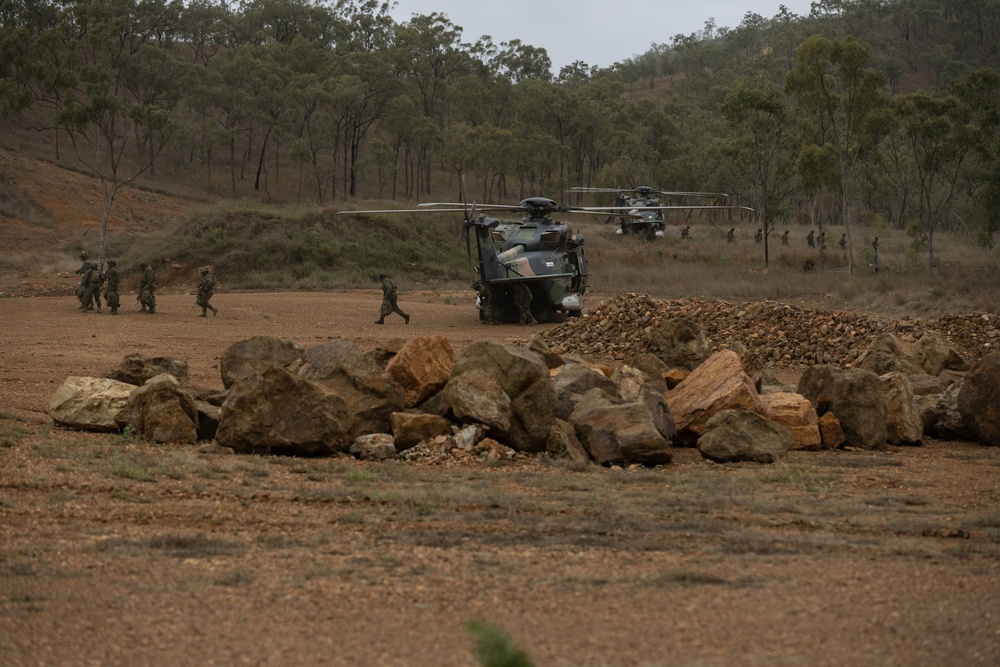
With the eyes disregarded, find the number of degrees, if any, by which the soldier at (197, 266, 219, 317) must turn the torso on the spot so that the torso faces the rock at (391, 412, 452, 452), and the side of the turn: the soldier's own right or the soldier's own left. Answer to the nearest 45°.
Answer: approximately 90° to the soldier's own left

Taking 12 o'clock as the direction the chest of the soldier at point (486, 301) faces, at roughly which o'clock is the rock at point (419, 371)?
The rock is roughly at 9 o'clock from the soldier.

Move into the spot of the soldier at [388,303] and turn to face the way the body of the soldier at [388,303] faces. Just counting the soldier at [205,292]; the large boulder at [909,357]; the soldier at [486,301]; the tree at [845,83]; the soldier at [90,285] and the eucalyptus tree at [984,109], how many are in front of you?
2

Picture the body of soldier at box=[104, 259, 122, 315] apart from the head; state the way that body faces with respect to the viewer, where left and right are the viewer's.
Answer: facing to the left of the viewer

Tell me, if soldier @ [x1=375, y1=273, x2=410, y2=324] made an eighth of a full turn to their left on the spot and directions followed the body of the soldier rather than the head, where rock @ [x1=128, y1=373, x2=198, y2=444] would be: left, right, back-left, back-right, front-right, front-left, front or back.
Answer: front-left

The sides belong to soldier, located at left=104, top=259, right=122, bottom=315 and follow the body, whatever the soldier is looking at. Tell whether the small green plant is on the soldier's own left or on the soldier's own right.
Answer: on the soldier's own left

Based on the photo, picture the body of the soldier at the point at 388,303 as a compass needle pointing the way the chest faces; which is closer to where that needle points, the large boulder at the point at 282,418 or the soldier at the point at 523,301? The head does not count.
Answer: the large boulder

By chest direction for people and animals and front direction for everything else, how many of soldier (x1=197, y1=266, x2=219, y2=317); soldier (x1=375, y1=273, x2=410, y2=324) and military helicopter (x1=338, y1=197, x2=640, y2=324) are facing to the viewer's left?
2

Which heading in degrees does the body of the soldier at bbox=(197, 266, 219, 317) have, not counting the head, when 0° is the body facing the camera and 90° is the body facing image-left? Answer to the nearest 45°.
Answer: approximately 90°

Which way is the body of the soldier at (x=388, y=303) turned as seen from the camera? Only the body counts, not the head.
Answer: to the viewer's left

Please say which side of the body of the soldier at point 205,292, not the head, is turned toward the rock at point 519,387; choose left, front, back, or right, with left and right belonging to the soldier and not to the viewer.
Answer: left

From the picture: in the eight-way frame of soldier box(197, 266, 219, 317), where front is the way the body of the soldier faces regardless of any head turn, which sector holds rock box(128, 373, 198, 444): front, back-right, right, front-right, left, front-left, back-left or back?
left
